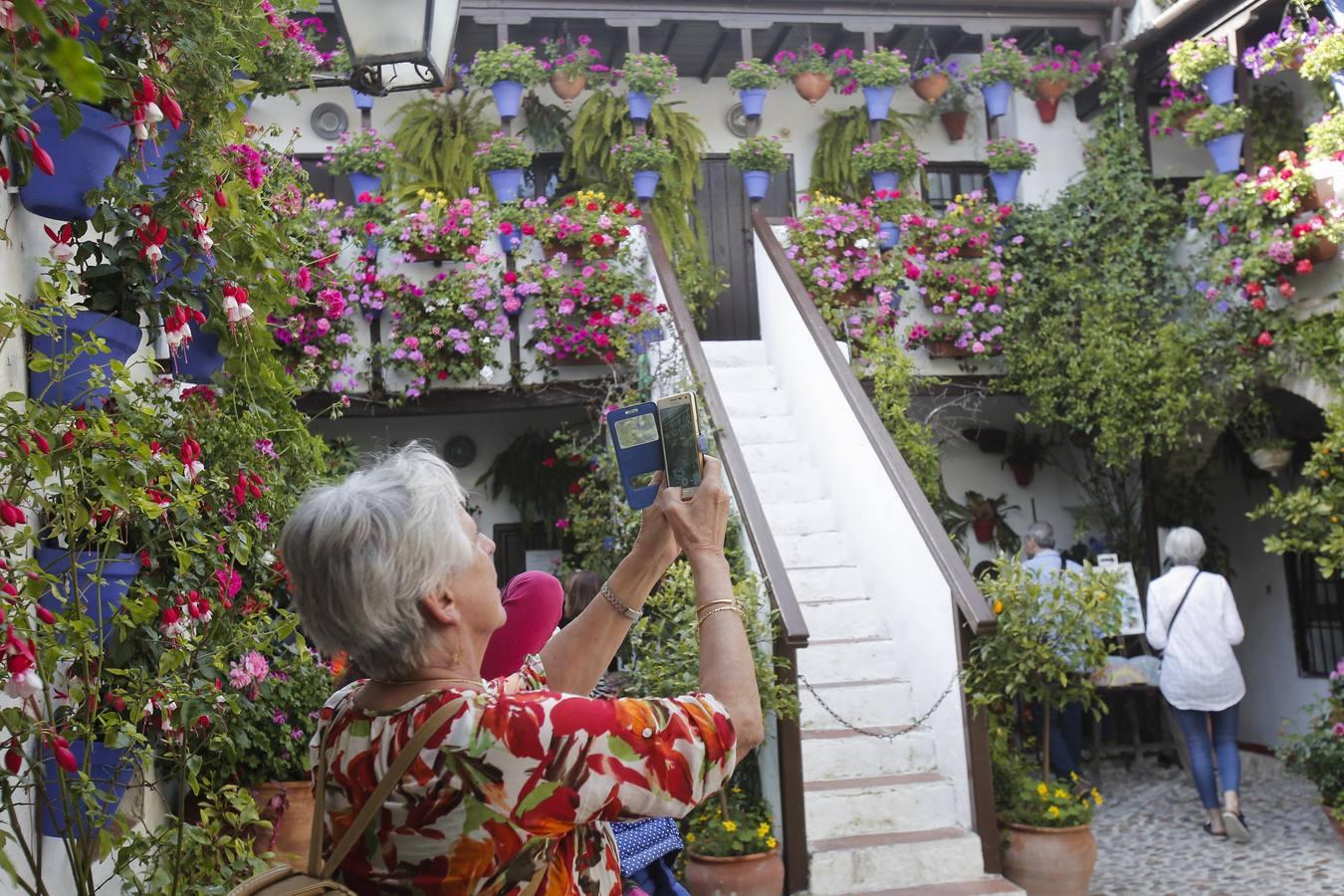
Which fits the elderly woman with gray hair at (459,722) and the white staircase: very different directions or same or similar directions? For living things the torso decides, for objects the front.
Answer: very different directions

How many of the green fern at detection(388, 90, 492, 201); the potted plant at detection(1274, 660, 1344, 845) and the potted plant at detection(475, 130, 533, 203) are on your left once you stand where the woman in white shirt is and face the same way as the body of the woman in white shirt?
2

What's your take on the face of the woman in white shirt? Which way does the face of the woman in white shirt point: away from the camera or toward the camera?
away from the camera

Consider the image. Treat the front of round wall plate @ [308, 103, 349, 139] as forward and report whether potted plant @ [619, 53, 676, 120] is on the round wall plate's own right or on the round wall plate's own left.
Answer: on the round wall plate's own left

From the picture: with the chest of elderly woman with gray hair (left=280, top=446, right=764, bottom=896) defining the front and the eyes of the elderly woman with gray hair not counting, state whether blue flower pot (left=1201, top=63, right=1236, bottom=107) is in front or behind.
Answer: in front

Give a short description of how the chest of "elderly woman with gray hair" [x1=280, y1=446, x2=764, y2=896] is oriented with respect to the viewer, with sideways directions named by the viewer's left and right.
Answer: facing away from the viewer and to the right of the viewer

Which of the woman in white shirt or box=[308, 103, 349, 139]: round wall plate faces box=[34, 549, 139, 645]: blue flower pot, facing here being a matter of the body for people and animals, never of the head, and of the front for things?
the round wall plate

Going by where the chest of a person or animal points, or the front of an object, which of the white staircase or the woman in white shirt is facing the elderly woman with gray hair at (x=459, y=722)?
the white staircase

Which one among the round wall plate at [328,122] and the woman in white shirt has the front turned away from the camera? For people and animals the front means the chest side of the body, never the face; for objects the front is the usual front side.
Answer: the woman in white shirt

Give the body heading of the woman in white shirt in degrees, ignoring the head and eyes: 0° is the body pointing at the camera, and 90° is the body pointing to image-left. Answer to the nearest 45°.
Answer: approximately 180°

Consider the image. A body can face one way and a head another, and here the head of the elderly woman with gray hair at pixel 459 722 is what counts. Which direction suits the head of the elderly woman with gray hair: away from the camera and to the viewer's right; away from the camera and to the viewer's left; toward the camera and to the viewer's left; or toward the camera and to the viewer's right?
away from the camera and to the viewer's right

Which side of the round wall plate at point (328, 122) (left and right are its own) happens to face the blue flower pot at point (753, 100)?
left
